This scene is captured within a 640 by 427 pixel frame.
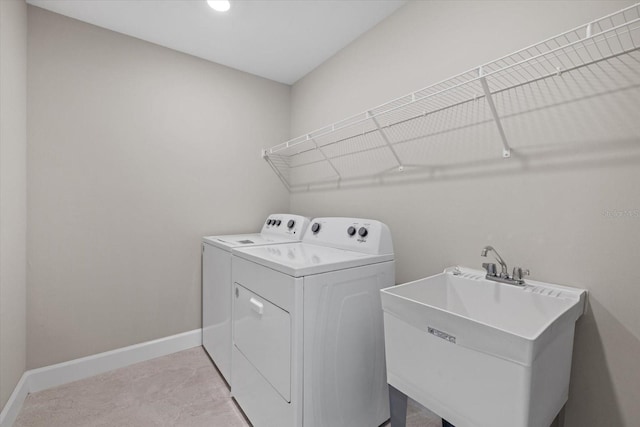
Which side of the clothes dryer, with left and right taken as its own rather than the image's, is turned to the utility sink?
left

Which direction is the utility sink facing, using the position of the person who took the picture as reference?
facing the viewer and to the left of the viewer

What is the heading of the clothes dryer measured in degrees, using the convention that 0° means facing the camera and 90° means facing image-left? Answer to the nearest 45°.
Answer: approximately 45°

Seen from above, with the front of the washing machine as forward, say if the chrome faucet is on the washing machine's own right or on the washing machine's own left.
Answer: on the washing machine's own left

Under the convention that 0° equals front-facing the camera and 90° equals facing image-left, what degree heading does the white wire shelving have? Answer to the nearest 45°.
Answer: approximately 45°

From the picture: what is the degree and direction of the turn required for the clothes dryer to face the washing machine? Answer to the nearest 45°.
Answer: approximately 90° to its right
